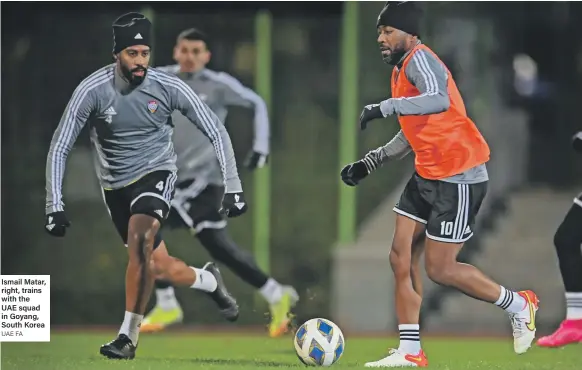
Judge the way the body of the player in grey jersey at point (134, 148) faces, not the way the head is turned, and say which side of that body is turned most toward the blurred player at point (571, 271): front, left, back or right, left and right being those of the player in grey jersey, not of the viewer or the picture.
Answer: left

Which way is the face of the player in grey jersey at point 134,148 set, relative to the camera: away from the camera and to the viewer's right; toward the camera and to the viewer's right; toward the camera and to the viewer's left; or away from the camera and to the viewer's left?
toward the camera and to the viewer's right
